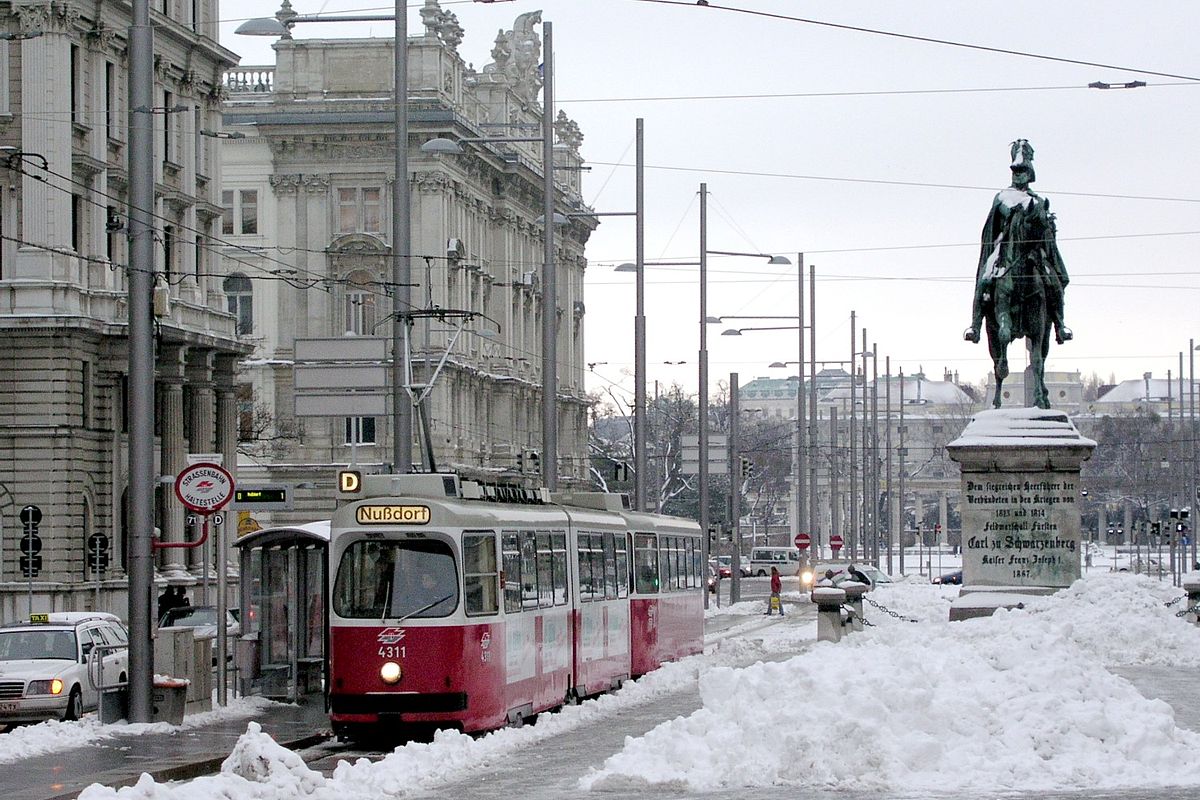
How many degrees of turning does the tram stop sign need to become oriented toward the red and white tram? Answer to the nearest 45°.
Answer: approximately 135° to its left

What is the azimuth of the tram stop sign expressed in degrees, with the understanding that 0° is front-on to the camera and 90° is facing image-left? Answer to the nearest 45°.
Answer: approximately 0°

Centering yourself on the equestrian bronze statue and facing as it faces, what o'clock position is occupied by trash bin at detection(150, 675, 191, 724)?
The trash bin is roughly at 1 o'clock from the equestrian bronze statue.

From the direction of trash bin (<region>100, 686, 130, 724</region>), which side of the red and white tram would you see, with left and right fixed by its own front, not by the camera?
right

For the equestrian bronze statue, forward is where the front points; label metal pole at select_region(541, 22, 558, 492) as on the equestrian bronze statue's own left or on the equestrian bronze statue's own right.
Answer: on the equestrian bronze statue's own right
